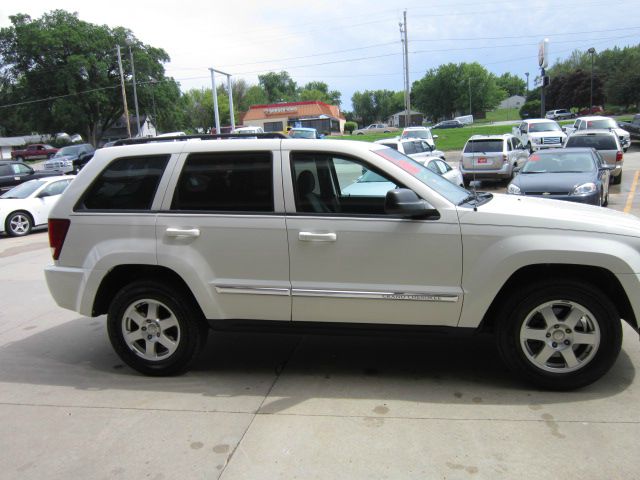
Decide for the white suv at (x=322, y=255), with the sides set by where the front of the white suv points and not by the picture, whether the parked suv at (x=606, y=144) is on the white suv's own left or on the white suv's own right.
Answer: on the white suv's own left

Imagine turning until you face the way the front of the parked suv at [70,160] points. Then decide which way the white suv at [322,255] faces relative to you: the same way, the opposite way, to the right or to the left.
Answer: to the left

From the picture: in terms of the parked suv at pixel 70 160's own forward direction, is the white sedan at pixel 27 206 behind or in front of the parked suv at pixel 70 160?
in front

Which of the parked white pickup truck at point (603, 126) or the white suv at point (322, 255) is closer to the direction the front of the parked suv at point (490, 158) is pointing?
the parked white pickup truck

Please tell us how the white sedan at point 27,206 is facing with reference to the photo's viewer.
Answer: facing the viewer and to the left of the viewer

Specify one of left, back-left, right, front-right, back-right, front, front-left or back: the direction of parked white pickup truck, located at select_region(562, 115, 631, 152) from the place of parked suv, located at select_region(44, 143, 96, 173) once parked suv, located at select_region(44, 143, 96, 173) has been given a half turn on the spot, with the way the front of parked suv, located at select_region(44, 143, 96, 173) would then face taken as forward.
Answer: right

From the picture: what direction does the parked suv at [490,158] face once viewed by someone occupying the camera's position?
facing away from the viewer and to the right of the viewer

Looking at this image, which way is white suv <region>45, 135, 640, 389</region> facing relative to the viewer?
to the viewer's right
